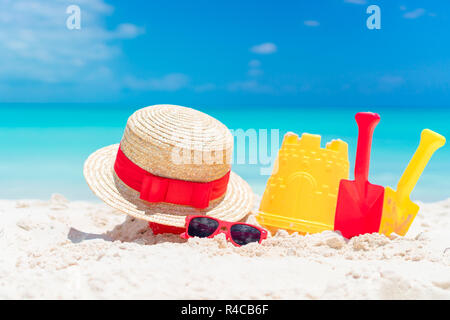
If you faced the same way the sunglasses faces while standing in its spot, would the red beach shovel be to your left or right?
on your left

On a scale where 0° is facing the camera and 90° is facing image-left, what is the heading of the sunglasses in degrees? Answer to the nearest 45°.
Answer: approximately 0°

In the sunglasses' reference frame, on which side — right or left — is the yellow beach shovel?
on its left
